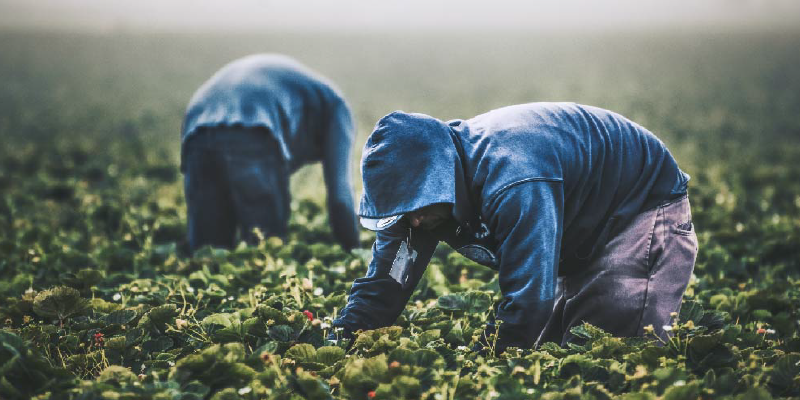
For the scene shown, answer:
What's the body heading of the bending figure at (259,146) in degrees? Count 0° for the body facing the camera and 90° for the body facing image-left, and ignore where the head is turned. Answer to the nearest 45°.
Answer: approximately 225°

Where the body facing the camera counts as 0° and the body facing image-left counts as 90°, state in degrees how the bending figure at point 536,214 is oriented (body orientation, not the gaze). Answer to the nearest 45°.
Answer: approximately 45°

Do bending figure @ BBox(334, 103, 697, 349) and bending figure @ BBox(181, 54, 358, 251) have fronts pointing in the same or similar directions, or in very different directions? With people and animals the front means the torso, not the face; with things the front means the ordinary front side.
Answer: very different directions

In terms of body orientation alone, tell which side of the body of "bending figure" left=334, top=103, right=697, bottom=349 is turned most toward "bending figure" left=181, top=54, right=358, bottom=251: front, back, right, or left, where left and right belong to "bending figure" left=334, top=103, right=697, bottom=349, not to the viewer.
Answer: right

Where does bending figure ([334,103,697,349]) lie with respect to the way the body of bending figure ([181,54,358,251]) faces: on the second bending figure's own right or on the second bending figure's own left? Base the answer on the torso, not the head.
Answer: on the second bending figure's own right
